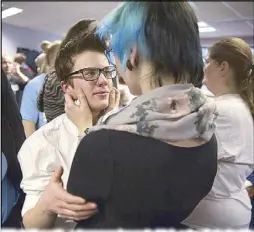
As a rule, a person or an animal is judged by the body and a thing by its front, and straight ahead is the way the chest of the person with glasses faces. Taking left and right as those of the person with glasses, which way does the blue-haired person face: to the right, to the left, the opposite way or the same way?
the opposite way

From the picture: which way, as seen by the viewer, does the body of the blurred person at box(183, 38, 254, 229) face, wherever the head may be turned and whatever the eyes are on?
to the viewer's left

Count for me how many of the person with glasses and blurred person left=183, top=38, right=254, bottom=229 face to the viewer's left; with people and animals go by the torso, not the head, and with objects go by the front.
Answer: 1

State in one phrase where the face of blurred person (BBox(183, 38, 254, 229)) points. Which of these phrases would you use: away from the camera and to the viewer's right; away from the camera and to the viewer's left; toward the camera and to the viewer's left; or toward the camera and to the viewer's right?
away from the camera and to the viewer's left

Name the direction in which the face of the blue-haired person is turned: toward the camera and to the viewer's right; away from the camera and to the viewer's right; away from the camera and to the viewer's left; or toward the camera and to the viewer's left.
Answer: away from the camera and to the viewer's left

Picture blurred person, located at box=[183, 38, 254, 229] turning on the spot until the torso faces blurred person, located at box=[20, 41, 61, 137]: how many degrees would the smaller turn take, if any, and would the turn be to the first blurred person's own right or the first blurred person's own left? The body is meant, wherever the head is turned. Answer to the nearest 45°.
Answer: approximately 45° to the first blurred person's own right

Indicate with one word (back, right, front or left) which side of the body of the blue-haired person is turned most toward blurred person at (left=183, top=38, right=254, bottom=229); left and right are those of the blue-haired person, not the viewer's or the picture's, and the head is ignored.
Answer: right

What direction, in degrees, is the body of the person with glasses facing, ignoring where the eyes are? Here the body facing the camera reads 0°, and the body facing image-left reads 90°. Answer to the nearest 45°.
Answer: approximately 315°
